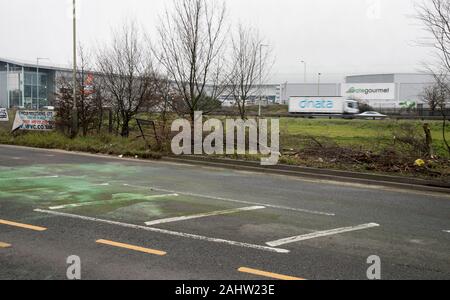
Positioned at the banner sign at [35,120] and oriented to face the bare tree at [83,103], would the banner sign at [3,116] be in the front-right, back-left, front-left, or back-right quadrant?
back-left

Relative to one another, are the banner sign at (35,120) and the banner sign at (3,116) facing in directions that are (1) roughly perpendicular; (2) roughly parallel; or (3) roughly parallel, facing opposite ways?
roughly parallel

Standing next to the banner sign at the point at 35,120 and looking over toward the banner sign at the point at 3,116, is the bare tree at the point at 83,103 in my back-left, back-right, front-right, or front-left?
back-right

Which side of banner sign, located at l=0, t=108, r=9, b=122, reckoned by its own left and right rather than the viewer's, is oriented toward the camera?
front

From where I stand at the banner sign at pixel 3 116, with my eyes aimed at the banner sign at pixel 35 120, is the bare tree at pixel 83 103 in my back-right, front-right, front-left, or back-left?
front-left

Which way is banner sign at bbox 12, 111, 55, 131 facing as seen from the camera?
toward the camera

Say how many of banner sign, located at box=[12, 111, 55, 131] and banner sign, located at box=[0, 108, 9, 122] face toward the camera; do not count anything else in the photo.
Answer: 2

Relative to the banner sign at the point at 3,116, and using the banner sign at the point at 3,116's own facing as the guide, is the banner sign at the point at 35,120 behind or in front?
in front

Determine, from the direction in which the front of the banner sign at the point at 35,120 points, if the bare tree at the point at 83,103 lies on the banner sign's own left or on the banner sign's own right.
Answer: on the banner sign's own left

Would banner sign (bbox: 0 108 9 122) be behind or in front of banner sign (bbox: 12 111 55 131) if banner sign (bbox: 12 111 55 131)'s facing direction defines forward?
behind
